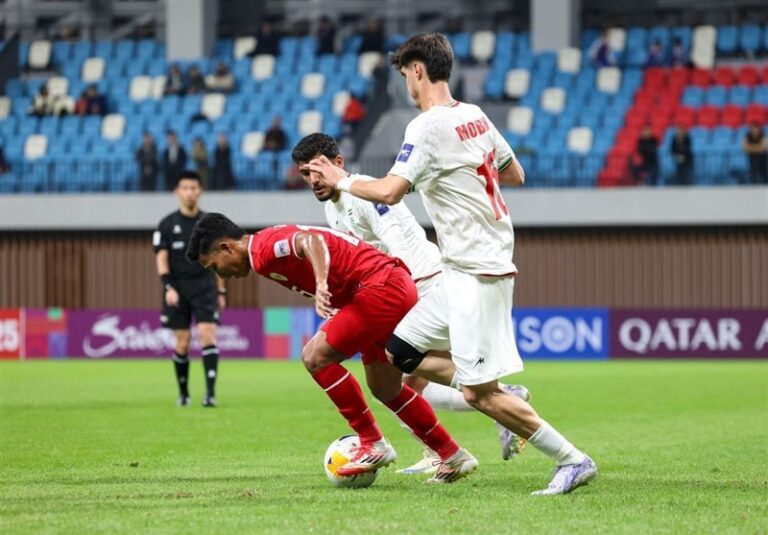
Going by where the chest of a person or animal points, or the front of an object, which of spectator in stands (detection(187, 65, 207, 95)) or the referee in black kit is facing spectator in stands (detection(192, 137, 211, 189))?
spectator in stands (detection(187, 65, 207, 95))

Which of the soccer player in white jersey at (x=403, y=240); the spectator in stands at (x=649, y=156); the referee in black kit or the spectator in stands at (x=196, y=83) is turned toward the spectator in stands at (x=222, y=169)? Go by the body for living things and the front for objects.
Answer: the spectator in stands at (x=196, y=83)

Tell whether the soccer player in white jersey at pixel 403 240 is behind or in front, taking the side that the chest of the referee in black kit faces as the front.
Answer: in front

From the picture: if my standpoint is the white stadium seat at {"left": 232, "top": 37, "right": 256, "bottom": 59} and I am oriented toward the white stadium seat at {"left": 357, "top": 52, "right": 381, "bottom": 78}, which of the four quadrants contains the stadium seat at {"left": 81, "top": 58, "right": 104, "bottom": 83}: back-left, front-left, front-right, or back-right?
back-right

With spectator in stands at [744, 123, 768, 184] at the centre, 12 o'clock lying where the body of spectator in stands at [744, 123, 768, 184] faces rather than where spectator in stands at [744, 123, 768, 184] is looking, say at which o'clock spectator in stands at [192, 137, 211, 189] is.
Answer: spectator in stands at [192, 137, 211, 189] is roughly at 3 o'clock from spectator in stands at [744, 123, 768, 184].

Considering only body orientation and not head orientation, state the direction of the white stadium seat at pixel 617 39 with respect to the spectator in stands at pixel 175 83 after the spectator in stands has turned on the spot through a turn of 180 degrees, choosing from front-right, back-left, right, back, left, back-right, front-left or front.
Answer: right

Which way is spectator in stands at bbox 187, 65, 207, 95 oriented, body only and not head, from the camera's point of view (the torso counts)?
toward the camera

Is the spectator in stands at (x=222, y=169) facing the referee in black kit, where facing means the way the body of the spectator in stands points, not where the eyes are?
yes

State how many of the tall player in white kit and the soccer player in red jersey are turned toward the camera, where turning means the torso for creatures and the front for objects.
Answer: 0

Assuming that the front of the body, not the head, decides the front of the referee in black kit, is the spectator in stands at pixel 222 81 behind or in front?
behind

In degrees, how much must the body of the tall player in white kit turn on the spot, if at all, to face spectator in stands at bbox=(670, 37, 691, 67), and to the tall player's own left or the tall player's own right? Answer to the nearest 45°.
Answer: approximately 45° to the tall player's own right

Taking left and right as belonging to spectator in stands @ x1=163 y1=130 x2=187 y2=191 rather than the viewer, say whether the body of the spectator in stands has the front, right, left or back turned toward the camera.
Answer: front

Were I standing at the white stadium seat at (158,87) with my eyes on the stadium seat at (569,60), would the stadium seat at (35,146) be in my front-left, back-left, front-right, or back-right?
back-right

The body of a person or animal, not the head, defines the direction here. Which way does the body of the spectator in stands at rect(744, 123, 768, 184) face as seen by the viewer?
toward the camera

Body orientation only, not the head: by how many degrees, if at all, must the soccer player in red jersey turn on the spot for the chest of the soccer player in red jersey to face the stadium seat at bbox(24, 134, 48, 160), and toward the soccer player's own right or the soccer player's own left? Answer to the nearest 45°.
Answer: approximately 90° to the soccer player's own right

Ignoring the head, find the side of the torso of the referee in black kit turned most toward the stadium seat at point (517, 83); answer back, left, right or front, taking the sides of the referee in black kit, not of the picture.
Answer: back

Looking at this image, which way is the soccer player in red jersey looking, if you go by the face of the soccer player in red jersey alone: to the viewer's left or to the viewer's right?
to the viewer's left
